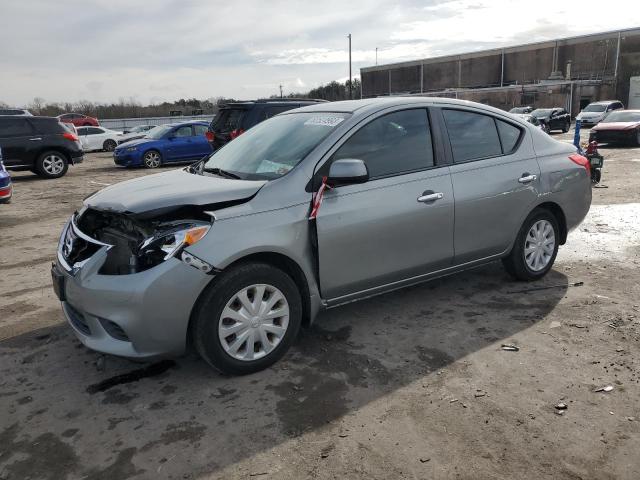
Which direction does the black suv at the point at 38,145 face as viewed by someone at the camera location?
facing to the left of the viewer

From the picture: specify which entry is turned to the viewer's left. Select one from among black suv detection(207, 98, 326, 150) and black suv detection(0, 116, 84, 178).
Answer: black suv detection(0, 116, 84, 178)

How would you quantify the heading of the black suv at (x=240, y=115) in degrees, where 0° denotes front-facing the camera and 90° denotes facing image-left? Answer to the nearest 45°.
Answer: approximately 225°

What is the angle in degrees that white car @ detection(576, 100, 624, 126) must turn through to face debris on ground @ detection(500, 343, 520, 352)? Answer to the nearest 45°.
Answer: approximately 45° to its left

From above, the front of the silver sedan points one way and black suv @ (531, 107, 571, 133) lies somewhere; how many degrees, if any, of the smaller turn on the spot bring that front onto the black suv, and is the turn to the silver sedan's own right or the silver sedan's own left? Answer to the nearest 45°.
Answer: approximately 180°

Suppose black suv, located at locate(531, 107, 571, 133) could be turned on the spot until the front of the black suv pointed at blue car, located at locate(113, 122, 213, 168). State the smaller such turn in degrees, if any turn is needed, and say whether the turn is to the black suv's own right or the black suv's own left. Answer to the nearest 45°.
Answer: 0° — it already faces it

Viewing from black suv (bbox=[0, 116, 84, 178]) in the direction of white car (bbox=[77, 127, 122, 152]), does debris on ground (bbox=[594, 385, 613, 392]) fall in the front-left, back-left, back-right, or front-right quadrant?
back-right

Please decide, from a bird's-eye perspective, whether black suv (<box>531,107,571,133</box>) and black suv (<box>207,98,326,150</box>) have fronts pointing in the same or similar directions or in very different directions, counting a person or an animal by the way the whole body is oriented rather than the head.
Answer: very different directions

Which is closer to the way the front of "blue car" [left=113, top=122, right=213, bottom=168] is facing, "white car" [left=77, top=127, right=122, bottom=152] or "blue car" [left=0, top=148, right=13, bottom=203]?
the blue car

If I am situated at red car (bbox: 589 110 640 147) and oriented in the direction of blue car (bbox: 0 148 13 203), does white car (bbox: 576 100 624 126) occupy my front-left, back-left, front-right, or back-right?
back-right

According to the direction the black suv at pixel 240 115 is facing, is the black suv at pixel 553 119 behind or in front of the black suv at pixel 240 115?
in front

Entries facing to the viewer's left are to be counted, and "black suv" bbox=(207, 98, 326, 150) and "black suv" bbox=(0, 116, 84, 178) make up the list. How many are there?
1
